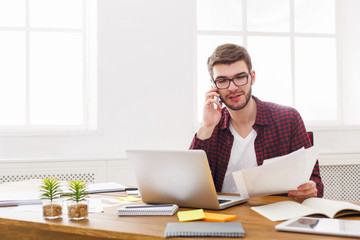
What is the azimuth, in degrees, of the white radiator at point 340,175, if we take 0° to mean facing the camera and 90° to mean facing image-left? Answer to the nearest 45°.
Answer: approximately 0°

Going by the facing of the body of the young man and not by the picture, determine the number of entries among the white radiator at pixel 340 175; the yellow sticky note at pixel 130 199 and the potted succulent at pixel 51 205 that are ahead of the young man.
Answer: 2

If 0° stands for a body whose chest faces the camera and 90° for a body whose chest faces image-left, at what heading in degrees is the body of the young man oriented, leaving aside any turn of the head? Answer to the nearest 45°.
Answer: approximately 45°

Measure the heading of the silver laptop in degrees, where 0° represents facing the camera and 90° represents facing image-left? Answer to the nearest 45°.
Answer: approximately 225°

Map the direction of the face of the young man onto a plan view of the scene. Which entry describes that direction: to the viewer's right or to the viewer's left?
to the viewer's left

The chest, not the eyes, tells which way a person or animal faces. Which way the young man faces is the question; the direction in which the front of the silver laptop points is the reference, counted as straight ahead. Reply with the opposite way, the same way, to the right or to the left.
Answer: the opposite way

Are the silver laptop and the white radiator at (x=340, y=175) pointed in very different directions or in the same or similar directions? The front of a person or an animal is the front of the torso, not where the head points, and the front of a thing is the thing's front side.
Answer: very different directions
